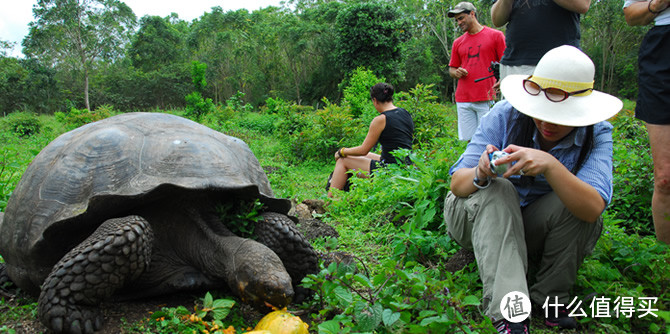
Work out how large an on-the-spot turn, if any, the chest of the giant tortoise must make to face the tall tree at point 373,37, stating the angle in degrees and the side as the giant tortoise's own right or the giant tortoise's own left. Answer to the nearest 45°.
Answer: approximately 90° to the giant tortoise's own left

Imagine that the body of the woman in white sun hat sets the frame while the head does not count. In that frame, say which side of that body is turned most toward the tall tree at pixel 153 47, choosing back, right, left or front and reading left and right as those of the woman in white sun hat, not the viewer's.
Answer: right

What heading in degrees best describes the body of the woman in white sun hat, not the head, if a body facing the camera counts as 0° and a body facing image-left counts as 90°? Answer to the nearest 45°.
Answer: approximately 45°

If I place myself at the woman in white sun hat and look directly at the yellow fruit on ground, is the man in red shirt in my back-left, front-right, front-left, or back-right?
back-right

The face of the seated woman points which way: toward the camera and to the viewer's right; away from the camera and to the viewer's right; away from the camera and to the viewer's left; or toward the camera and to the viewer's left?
away from the camera and to the viewer's left

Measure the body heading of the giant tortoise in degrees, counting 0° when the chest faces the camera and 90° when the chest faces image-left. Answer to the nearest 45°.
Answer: approximately 315°
